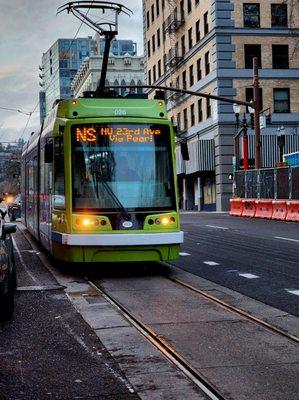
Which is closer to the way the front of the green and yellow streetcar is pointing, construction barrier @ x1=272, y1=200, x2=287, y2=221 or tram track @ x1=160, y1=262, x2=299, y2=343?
the tram track

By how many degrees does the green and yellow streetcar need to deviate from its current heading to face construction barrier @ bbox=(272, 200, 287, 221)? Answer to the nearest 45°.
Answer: approximately 135° to its left

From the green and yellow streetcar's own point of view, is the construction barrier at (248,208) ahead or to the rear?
to the rear

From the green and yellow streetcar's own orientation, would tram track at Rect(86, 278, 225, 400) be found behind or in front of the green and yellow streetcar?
in front

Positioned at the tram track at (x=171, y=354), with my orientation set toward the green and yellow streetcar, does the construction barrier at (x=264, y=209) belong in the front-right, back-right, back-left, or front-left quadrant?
front-right

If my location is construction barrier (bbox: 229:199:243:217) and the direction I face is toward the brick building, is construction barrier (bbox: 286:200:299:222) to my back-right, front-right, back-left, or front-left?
back-right

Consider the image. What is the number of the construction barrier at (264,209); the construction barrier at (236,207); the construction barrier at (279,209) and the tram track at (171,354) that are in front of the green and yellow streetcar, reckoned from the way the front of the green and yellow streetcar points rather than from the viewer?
1

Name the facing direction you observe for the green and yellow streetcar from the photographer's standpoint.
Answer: facing the viewer
